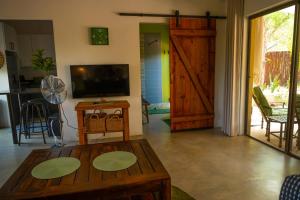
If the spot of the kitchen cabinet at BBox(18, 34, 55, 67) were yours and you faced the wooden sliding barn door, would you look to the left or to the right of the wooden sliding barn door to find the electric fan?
right

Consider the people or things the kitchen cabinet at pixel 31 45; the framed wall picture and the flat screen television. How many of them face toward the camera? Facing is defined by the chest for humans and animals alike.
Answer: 3

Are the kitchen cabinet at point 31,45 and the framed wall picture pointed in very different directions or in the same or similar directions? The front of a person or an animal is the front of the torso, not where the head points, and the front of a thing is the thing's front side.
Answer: same or similar directions

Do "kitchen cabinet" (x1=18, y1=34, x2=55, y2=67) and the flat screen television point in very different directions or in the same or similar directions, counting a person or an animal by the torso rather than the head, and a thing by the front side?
same or similar directions

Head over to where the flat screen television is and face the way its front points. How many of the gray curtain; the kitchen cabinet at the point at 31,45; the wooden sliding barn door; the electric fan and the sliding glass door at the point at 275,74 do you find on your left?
3

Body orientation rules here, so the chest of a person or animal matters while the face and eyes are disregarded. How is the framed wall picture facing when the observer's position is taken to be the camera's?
facing the viewer

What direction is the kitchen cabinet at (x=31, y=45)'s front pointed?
toward the camera

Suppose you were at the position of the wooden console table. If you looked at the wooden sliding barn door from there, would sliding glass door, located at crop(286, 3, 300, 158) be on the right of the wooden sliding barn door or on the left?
right

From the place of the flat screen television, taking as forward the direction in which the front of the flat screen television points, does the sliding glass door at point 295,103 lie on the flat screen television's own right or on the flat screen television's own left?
on the flat screen television's own left

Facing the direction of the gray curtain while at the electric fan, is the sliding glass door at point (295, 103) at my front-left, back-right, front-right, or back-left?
front-right

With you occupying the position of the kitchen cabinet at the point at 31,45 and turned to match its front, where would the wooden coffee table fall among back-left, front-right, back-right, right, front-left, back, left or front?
front

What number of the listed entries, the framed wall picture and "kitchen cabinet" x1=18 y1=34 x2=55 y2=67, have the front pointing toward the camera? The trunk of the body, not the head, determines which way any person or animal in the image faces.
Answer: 2

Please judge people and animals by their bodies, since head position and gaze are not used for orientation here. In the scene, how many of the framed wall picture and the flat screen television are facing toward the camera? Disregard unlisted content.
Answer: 2
